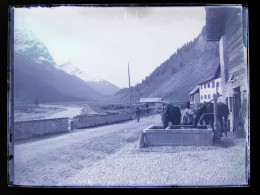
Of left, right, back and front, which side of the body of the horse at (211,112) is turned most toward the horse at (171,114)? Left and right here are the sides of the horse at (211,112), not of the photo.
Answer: front

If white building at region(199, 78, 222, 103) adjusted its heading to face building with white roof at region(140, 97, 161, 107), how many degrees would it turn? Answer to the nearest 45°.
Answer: approximately 45° to its right

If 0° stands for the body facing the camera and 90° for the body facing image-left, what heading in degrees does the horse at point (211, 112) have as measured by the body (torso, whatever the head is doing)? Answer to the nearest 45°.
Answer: approximately 90°

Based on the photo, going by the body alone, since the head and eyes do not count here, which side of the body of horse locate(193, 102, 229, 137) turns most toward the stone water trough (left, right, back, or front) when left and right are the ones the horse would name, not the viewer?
front
